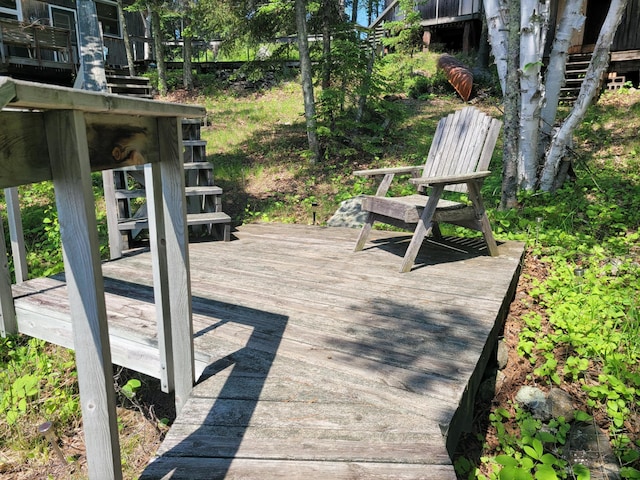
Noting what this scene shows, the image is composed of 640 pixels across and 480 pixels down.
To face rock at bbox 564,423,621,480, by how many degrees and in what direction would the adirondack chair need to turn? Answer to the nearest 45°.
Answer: approximately 45° to its left

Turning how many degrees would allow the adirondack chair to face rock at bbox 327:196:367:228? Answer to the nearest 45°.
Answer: approximately 90° to its right

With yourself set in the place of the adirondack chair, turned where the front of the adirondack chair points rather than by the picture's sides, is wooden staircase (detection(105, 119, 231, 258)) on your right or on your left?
on your right

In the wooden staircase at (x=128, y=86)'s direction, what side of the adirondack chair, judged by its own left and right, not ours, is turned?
right

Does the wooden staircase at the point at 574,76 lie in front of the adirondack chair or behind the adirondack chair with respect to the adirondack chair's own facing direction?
behind

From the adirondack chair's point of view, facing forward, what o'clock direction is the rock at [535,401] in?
The rock is roughly at 10 o'clock from the adirondack chair.

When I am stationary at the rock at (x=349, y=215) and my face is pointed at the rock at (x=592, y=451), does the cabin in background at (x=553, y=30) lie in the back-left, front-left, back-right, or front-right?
back-left

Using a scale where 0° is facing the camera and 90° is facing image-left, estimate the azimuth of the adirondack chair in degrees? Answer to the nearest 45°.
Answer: approximately 45°

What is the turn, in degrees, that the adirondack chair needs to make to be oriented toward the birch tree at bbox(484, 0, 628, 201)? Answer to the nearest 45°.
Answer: approximately 180°

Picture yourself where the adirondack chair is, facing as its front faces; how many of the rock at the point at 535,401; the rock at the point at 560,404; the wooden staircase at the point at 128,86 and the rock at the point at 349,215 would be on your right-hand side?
2

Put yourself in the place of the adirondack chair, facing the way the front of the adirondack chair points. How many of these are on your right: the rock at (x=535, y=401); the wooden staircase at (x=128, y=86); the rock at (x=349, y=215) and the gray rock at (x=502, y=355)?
2

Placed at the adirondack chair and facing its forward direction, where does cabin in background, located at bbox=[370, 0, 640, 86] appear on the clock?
The cabin in background is roughly at 5 o'clock from the adirondack chair.

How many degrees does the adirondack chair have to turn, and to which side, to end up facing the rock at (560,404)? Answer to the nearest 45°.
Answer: approximately 45° to its left

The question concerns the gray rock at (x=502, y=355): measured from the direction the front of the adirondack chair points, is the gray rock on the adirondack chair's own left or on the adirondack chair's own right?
on the adirondack chair's own left

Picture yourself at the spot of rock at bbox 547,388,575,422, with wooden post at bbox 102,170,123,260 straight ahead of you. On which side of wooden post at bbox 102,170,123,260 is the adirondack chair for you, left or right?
right
